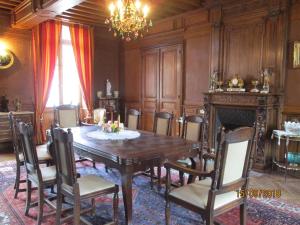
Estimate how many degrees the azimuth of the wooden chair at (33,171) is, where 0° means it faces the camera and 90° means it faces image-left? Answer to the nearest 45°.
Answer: approximately 225°

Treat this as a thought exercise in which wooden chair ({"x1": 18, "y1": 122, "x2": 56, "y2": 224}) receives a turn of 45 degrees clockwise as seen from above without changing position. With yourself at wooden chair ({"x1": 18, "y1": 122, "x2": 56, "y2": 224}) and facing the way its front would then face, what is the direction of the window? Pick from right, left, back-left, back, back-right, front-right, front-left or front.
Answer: left

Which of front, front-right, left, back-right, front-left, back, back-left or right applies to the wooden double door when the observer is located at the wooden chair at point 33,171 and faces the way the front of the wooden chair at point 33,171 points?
front

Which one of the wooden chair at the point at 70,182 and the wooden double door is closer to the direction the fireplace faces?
the wooden chair

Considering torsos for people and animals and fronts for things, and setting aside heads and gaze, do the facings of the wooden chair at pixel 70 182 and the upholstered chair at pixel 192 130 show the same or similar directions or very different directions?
very different directions

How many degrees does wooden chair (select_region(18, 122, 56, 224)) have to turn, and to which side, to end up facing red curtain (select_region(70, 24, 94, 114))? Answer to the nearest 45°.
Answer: approximately 45° to its left

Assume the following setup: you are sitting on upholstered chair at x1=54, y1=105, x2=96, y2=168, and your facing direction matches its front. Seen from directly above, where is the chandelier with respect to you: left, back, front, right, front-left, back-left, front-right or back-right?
front

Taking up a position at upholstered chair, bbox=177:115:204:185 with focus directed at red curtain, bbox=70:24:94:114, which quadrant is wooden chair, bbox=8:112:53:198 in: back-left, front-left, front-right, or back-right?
front-left

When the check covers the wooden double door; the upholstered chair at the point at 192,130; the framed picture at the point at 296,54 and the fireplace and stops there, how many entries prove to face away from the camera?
0

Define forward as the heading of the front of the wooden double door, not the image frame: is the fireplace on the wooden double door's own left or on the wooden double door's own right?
on the wooden double door's own left

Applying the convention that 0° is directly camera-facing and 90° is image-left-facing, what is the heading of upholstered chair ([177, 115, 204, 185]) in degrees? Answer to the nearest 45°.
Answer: approximately 45°

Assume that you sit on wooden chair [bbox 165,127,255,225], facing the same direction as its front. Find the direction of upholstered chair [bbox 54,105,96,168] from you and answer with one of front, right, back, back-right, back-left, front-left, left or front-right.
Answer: front

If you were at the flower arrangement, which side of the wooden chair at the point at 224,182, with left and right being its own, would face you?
front

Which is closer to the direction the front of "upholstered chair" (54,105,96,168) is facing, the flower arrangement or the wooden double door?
the flower arrangement

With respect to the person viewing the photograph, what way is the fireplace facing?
facing the viewer and to the left of the viewer

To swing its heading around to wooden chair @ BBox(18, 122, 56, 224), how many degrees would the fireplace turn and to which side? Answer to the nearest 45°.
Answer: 0° — it already faces it

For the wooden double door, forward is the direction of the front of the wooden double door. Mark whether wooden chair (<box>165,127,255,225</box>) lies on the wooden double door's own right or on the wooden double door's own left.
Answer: on the wooden double door's own left

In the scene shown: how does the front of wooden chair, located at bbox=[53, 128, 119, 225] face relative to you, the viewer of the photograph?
facing away from the viewer and to the right of the viewer

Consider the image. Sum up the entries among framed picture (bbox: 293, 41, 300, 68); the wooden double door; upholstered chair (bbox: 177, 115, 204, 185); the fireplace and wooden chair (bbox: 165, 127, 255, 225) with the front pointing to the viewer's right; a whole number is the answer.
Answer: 0

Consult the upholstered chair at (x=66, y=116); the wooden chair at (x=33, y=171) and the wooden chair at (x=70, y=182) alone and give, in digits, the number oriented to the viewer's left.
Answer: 0

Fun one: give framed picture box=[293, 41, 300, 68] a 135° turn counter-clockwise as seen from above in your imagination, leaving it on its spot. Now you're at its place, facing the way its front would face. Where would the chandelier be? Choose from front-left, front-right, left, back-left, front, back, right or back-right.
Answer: back-right
